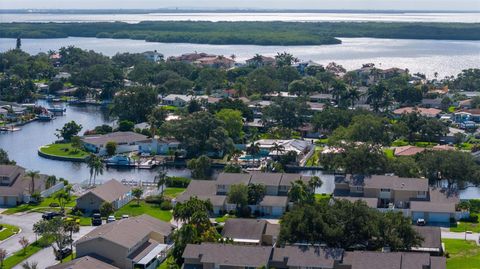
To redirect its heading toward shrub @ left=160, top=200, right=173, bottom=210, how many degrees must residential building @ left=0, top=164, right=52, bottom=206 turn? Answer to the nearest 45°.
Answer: approximately 45° to its left

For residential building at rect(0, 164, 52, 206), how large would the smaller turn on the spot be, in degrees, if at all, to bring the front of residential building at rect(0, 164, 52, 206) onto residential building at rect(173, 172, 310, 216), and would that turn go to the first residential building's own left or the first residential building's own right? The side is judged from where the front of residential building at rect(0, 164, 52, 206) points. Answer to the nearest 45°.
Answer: approximately 90° to the first residential building's own left

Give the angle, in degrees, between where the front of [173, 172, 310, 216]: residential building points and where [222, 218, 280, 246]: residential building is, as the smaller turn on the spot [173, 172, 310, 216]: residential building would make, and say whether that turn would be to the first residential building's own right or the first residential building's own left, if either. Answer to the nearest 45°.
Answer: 0° — it already faces it

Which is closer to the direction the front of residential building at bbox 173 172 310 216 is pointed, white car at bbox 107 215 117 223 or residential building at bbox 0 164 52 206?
the white car

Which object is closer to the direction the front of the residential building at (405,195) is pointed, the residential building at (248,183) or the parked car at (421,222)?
the parked car

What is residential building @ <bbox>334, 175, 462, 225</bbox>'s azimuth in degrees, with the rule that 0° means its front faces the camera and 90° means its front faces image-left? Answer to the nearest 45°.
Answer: approximately 0°

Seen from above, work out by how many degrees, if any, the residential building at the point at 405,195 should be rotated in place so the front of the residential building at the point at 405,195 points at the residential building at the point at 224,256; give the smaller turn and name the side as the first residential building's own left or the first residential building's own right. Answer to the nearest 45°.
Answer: approximately 45° to the first residential building's own right

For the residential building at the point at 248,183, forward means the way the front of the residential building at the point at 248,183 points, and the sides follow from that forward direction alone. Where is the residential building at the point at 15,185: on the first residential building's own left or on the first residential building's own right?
on the first residential building's own right

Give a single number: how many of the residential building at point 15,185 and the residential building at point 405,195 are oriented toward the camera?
2
